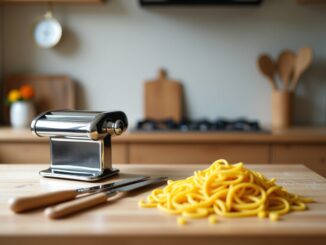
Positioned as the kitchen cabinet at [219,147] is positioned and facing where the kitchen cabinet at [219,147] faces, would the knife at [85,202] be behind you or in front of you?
in front

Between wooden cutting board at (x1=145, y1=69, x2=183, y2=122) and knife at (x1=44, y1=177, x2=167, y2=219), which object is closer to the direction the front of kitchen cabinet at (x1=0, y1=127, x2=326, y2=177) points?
the knife

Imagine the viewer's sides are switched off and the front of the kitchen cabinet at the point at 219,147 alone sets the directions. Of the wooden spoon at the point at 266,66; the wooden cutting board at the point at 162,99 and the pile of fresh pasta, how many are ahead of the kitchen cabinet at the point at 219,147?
1

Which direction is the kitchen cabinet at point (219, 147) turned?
toward the camera

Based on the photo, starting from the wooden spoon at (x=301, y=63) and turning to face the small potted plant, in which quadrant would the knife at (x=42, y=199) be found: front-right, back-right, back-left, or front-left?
front-left

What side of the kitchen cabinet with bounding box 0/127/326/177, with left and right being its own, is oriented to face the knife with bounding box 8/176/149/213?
front

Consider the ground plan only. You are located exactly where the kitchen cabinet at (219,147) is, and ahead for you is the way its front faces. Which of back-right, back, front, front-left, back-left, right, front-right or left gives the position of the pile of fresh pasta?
front

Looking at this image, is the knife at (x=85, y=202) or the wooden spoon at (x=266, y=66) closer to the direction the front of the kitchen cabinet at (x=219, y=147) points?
the knife

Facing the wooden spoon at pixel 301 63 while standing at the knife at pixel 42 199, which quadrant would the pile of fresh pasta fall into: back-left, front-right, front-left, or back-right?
front-right

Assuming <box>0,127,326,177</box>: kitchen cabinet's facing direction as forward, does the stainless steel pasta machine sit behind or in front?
in front

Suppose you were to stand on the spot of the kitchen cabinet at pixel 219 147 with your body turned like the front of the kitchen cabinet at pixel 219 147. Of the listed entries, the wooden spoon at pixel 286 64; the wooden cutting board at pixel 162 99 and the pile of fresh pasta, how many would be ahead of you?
1
